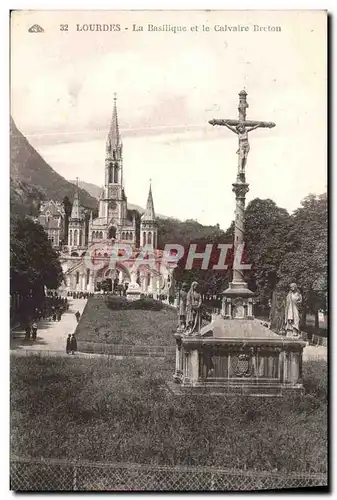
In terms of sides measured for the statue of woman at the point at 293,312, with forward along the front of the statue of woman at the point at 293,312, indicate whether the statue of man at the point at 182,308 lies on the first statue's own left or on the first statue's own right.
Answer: on the first statue's own right

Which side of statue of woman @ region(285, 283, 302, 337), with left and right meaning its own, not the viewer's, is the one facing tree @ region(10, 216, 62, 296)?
right

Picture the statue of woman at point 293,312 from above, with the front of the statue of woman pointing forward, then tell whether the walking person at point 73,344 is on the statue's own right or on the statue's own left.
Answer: on the statue's own right

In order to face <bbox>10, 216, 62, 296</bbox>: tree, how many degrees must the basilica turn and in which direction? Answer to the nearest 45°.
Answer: approximately 90° to its right

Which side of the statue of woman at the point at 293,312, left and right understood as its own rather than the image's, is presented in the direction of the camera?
front

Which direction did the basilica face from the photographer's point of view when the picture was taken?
facing the viewer

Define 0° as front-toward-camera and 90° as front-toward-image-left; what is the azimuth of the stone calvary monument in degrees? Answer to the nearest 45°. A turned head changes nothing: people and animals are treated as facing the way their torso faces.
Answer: approximately 0°

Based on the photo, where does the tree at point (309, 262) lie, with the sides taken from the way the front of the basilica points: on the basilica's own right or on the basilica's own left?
on the basilica's own left

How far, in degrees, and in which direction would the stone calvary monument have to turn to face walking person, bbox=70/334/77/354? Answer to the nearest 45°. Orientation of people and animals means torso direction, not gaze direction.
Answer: approximately 90° to its right

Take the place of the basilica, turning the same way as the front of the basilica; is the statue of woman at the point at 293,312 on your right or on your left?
on your left

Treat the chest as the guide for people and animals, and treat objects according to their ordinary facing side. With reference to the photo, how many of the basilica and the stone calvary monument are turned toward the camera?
2
